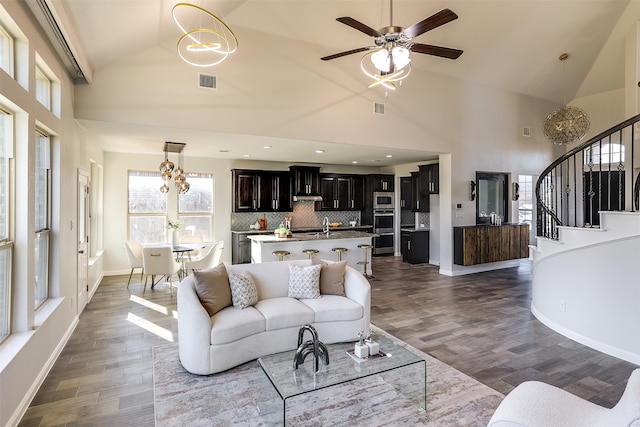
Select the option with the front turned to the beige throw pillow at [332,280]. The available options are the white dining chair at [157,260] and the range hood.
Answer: the range hood

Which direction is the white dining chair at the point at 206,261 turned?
to the viewer's left

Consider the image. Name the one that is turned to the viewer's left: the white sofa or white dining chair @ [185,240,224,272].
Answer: the white dining chair

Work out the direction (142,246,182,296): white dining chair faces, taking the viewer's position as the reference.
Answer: facing away from the viewer and to the right of the viewer

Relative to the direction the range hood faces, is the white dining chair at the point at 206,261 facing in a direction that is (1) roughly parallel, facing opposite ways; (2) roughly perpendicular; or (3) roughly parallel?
roughly perpendicular

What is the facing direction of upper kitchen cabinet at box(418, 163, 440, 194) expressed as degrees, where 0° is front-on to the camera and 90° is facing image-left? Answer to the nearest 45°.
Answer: approximately 45°

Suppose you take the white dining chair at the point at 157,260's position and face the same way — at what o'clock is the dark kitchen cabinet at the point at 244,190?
The dark kitchen cabinet is roughly at 12 o'clock from the white dining chair.

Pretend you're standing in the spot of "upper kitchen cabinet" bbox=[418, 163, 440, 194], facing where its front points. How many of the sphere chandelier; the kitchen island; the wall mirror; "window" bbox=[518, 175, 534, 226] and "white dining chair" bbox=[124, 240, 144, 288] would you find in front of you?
3

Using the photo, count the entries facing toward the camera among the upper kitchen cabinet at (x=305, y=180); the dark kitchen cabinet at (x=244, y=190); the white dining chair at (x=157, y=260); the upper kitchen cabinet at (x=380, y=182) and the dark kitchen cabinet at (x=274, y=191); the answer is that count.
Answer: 4

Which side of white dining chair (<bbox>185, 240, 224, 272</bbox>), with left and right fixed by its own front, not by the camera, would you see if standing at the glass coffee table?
left

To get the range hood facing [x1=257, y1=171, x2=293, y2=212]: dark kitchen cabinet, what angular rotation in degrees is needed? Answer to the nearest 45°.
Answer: approximately 90° to its right

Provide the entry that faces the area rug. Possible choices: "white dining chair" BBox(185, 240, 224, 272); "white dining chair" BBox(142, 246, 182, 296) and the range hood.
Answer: the range hood

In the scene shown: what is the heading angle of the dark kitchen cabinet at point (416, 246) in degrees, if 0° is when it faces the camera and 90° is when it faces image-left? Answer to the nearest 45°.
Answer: approximately 45°

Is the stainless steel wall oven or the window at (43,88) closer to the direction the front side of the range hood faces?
the window

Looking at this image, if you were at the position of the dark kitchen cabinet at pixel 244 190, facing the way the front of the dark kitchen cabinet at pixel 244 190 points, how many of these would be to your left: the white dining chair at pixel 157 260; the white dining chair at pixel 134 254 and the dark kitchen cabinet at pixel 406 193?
1

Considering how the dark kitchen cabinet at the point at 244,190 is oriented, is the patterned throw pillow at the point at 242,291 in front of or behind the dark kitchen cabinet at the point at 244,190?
in front
